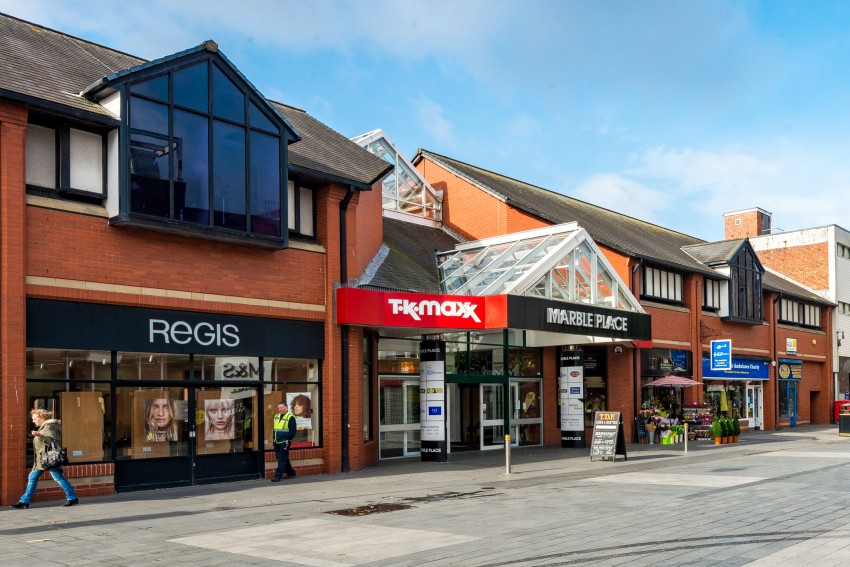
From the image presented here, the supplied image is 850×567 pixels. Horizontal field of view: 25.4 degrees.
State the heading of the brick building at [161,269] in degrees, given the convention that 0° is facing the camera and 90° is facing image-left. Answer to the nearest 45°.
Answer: approximately 315°

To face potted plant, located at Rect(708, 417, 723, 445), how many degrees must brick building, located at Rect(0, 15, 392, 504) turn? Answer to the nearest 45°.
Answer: approximately 90° to its left

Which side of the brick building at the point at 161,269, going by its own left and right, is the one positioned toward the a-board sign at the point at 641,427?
left

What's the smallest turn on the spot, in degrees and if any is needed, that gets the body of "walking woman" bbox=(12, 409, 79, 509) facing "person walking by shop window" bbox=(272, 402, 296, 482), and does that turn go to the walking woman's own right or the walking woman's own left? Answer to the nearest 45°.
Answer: approximately 135° to the walking woman's own right

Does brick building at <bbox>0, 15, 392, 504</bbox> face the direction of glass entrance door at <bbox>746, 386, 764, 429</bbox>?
no

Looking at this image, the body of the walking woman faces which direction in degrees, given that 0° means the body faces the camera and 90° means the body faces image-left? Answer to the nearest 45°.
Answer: approximately 90°

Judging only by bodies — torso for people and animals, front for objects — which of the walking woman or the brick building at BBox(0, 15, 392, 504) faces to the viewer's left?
the walking woman
